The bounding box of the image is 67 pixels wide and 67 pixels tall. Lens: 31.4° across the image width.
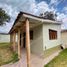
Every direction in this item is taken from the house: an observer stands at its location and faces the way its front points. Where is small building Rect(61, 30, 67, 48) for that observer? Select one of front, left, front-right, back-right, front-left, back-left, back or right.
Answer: back

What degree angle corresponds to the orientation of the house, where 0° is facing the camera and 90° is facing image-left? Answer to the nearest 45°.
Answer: approximately 45°

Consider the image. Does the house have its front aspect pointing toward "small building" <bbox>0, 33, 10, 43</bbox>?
no

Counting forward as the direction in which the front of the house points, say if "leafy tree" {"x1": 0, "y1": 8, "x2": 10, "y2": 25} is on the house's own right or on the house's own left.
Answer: on the house's own right
